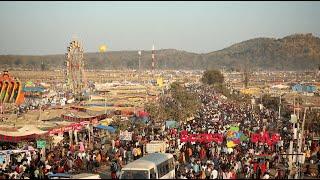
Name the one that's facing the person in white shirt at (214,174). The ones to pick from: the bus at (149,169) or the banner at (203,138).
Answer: the banner

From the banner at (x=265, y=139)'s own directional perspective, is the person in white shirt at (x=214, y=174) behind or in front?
in front

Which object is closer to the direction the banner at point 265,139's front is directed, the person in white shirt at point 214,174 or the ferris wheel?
the person in white shirt

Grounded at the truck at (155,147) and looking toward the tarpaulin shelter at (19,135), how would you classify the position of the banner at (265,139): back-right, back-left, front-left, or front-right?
back-right

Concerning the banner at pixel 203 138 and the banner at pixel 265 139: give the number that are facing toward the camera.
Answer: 2

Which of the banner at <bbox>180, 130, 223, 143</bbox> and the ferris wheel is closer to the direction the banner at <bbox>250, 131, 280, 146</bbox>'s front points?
the banner

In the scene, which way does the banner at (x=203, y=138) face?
toward the camera

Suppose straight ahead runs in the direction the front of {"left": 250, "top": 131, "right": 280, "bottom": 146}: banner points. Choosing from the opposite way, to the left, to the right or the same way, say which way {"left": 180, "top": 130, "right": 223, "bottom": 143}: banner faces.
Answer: the same way

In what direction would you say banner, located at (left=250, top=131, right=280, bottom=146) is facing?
toward the camera

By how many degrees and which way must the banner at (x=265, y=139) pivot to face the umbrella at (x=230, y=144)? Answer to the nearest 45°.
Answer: approximately 45° to its right

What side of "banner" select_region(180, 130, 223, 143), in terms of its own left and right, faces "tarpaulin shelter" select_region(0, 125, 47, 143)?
right

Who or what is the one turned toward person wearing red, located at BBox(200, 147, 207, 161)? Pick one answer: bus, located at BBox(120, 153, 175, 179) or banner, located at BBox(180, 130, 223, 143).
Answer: the banner

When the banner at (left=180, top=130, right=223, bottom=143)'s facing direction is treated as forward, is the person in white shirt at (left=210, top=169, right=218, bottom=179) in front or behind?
in front

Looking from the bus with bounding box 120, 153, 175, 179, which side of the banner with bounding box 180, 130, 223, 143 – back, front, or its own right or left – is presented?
front

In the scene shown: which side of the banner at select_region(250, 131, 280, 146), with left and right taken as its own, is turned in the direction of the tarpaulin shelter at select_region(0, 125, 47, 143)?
right

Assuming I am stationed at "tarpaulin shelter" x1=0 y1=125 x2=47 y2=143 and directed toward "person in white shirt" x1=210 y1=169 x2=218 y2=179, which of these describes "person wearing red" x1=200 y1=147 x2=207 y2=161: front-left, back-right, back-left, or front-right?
front-left

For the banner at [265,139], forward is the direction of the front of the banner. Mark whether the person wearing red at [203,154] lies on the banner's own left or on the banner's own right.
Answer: on the banner's own right

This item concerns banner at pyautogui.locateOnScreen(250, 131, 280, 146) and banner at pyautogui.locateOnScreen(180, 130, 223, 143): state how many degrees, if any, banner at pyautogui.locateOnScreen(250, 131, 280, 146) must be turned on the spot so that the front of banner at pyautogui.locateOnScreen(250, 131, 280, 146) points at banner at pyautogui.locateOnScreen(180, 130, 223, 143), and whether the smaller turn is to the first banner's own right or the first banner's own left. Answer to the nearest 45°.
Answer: approximately 90° to the first banner's own right
